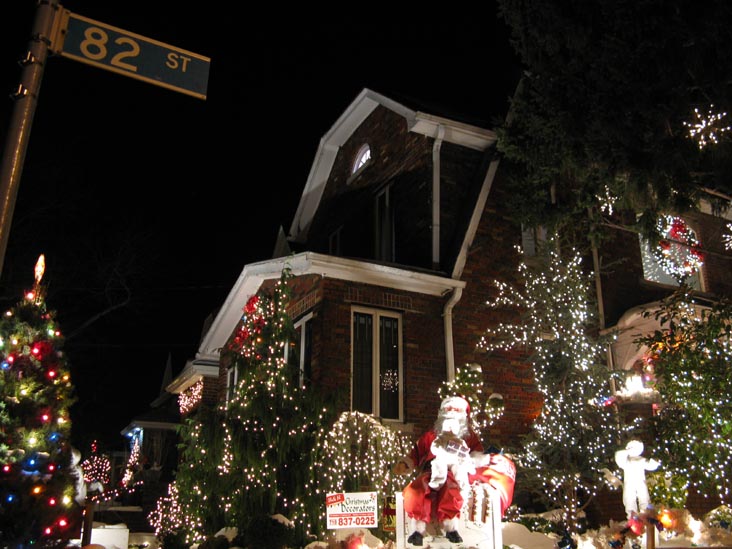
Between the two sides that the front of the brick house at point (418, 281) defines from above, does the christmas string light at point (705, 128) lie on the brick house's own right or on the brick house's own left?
on the brick house's own left

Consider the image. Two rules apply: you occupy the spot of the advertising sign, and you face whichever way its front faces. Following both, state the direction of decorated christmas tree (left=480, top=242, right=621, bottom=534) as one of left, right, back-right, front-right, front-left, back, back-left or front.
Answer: back-left

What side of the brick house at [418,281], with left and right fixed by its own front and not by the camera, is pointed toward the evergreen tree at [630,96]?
left

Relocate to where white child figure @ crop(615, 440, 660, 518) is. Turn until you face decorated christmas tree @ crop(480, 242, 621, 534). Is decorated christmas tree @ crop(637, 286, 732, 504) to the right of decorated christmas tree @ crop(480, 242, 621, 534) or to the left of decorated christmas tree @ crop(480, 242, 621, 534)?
right

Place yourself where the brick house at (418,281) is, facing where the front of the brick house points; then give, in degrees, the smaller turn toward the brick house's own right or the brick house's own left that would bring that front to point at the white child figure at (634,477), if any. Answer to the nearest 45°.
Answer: approximately 90° to the brick house's own left

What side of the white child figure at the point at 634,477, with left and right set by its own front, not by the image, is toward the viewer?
front

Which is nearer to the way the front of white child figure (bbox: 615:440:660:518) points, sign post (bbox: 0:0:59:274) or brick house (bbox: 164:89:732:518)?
the sign post

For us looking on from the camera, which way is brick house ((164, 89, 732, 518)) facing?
facing the viewer and to the left of the viewer

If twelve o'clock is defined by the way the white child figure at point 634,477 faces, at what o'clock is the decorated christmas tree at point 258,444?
The decorated christmas tree is roughly at 3 o'clock from the white child figure.

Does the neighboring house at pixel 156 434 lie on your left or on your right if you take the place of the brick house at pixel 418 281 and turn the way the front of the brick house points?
on your right

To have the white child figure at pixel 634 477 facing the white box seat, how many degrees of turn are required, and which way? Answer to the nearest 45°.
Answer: approximately 45° to its right

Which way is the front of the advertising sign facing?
toward the camera
